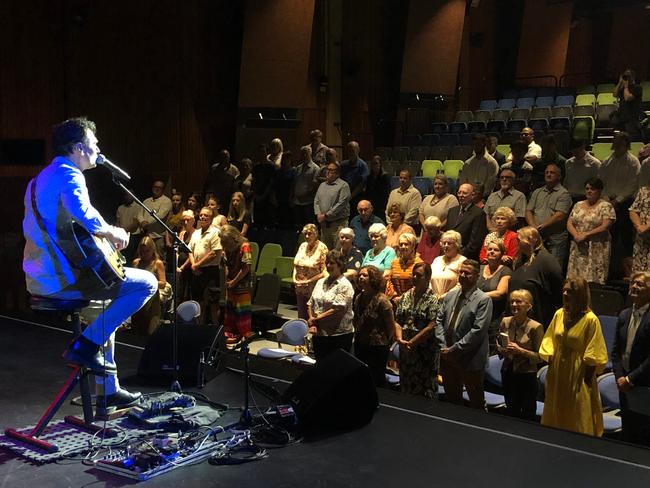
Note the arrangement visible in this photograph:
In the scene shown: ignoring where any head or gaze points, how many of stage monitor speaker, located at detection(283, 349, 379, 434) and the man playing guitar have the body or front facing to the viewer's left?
1

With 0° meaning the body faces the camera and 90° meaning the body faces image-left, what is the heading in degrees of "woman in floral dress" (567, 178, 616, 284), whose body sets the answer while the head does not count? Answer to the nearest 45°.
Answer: approximately 45°

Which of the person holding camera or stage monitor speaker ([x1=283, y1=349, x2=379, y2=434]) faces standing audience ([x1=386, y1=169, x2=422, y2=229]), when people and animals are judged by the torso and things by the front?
the person holding camera

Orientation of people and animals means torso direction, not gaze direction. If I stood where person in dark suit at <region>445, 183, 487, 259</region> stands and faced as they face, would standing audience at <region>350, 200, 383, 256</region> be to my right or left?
on my right

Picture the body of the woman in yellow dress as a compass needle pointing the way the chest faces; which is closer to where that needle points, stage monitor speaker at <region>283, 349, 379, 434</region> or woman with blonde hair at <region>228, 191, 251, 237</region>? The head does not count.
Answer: the stage monitor speaker

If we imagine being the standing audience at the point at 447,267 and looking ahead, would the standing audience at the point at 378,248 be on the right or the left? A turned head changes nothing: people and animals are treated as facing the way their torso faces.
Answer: on their right

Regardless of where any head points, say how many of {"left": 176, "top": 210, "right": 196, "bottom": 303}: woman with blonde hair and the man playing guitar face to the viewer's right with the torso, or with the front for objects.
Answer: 1

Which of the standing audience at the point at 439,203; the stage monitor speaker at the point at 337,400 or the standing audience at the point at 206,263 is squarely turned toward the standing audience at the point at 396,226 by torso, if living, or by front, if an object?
the standing audience at the point at 439,203

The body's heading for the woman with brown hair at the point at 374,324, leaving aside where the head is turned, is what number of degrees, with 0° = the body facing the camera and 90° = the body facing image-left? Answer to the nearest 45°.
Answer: approximately 45°

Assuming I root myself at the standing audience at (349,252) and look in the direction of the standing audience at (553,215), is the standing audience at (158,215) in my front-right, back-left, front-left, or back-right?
back-left
